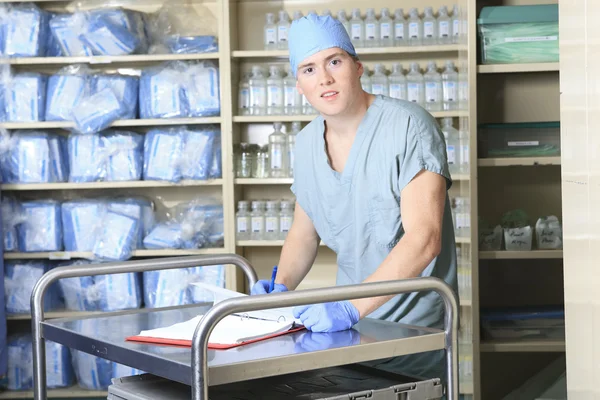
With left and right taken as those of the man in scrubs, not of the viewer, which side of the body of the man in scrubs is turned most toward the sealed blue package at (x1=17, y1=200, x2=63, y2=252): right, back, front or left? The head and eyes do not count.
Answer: right

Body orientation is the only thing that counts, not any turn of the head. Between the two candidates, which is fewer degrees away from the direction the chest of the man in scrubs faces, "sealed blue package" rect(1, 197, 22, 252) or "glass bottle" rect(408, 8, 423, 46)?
the sealed blue package

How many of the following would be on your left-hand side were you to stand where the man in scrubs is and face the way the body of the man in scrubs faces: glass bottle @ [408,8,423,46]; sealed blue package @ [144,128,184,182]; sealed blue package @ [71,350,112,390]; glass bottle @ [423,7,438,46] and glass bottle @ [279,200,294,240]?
0

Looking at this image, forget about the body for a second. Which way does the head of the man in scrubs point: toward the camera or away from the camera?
toward the camera

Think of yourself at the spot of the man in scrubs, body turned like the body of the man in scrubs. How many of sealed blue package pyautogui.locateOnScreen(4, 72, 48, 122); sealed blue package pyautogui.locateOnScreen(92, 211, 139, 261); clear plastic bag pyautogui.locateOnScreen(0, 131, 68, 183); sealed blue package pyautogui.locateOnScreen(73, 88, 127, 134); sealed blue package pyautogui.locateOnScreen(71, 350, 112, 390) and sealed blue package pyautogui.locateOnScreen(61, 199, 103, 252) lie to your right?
6

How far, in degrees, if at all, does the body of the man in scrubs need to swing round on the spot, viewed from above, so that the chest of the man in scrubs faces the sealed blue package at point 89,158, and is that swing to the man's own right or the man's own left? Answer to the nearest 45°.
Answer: approximately 90° to the man's own right

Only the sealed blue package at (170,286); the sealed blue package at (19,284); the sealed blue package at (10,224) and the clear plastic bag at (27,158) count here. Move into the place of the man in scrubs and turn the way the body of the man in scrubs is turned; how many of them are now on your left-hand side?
0

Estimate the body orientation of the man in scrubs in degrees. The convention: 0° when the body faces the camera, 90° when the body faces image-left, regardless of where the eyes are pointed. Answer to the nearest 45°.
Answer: approximately 45°

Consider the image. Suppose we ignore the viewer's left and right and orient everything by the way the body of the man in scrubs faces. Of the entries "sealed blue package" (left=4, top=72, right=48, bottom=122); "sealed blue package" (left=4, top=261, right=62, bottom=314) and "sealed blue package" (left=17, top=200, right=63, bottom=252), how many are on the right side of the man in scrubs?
3

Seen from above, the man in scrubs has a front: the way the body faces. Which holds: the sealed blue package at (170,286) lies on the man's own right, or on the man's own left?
on the man's own right

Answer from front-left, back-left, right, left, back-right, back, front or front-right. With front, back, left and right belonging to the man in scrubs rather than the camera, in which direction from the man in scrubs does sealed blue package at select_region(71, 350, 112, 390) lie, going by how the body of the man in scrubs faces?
right

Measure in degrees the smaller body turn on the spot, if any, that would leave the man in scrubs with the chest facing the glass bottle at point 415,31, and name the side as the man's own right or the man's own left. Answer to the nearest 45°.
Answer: approximately 135° to the man's own right

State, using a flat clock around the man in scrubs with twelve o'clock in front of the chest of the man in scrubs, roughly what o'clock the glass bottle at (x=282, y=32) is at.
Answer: The glass bottle is roughly at 4 o'clock from the man in scrubs.

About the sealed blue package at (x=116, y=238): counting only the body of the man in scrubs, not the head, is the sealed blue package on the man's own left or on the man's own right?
on the man's own right

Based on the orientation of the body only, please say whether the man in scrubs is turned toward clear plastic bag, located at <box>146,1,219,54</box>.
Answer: no

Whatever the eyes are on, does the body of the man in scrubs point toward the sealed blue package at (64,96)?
no

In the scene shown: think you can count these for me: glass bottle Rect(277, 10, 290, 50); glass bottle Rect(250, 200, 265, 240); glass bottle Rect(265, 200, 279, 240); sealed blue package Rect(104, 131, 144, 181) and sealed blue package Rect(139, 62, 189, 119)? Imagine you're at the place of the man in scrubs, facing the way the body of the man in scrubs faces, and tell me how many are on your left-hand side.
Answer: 0

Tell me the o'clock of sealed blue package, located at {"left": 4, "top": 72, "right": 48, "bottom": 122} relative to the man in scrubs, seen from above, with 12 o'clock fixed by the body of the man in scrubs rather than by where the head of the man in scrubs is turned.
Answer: The sealed blue package is roughly at 3 o'clock from the man in scrubs.

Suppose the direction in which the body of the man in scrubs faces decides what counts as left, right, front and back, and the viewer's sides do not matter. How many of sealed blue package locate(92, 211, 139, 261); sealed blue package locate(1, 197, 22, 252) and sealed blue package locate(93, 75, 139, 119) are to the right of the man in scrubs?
3
